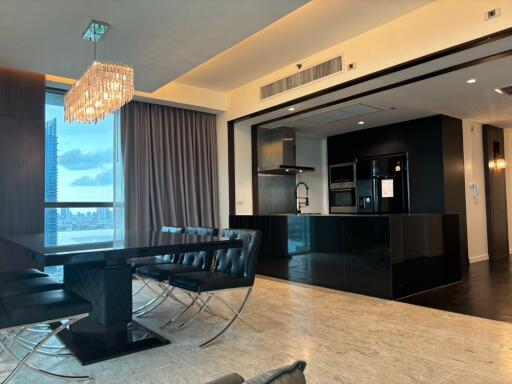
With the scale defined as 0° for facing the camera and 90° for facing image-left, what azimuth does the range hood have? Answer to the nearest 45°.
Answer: approximately 315°

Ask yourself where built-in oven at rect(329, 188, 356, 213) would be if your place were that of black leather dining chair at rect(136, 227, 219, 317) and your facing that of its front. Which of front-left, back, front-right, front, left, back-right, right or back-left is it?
back

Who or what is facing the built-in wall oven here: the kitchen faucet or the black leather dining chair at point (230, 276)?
the kitchen faucet

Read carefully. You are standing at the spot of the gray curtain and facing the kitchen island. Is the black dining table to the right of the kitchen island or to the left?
right

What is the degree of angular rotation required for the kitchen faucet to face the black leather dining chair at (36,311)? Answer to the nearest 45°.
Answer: approximately 90° to its right

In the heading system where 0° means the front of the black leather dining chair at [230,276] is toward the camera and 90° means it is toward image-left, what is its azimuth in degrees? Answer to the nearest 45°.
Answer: approximately 45°

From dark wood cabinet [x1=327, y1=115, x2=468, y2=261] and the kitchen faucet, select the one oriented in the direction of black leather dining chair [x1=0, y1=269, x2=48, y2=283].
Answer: the dark wood cabinet
